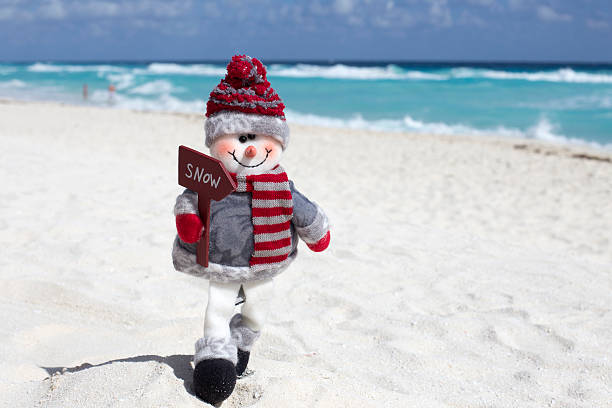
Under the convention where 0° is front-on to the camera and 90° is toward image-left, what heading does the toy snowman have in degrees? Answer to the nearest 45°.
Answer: approximately 0°
